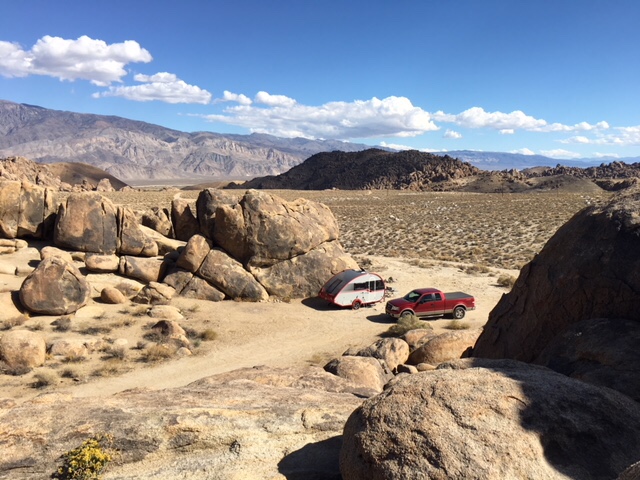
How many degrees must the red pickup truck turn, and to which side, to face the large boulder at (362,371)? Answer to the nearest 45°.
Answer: approximately 45° to its left

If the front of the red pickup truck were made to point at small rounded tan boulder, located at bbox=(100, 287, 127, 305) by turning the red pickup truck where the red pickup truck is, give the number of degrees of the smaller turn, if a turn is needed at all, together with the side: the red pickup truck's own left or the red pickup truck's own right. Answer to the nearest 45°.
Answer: approximately 45° to the red pickup truck's own right

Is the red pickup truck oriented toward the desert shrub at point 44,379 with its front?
yes

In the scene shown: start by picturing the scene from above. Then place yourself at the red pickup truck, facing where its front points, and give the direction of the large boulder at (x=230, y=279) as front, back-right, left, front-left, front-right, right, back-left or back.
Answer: front-right

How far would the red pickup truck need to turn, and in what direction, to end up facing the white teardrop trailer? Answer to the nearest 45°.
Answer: approximately 45° to its right

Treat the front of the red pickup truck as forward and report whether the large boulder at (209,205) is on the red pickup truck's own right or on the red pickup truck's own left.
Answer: on the red pickup truck's own right

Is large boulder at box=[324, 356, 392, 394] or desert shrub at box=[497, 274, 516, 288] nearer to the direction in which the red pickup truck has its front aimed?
the large boulder

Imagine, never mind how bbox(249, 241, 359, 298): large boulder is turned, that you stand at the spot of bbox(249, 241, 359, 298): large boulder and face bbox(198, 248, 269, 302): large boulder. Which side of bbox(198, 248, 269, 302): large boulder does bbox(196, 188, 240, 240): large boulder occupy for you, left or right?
right

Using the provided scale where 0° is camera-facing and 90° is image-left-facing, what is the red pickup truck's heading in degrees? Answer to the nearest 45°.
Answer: approximately 45°

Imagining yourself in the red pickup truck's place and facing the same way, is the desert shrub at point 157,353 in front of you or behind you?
in front

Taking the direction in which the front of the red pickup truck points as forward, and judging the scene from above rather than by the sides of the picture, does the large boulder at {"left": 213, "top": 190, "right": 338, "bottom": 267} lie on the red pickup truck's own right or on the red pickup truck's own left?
on the red pickup truck's own right
